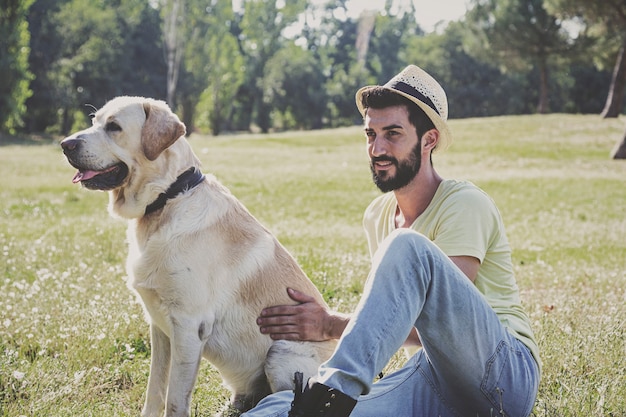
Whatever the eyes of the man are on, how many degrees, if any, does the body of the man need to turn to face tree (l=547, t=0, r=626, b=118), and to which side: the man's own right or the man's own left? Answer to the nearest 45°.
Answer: approximately 135° to the man's own right

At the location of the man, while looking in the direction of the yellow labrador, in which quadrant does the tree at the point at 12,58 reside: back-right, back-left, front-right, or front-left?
front-right

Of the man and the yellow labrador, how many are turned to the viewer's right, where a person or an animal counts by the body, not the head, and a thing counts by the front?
0

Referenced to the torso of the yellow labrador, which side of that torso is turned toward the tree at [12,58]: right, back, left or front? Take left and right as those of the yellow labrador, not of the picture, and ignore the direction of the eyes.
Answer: right

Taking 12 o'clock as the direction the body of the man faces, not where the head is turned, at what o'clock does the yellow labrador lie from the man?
The yellow labrador is roughly at 2 o'clock from the man.

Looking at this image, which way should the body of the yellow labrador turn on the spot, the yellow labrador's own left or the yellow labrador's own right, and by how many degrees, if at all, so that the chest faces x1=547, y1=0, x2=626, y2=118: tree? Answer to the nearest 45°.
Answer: approximately 135° to the yellow labrador's own right

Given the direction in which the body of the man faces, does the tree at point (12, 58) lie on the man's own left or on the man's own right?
on the man's own right

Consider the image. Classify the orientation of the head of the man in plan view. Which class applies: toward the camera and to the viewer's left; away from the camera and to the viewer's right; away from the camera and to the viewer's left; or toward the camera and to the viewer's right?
toward the camera and to the viewer's left
